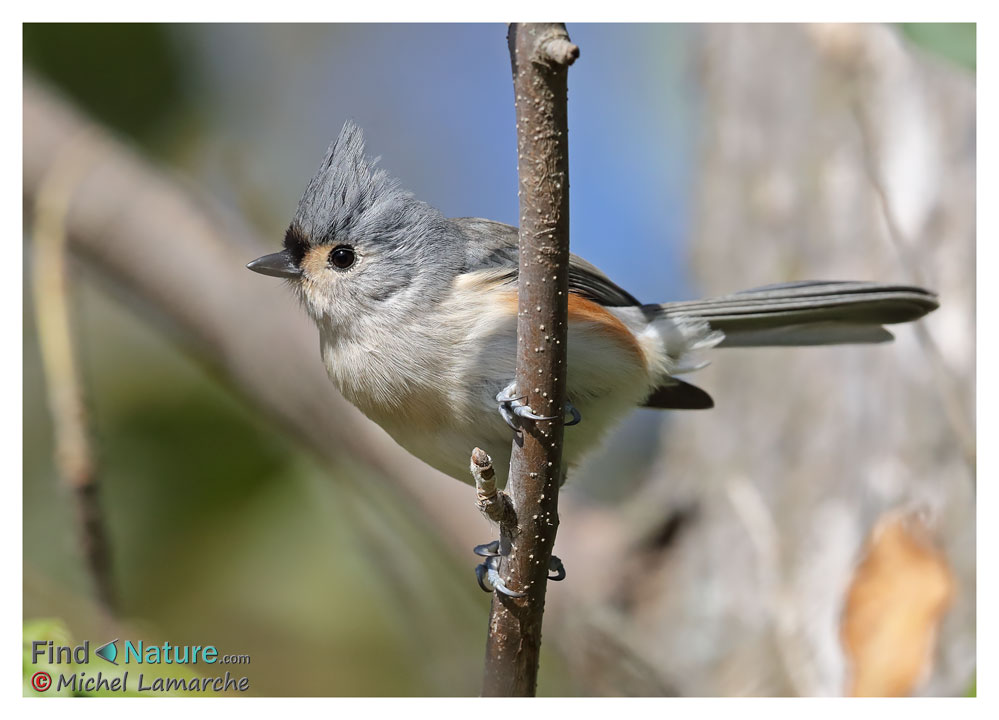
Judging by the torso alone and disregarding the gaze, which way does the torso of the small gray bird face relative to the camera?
to the viewer's left

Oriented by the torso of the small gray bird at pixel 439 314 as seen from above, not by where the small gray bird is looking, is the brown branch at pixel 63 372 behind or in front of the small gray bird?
in front
